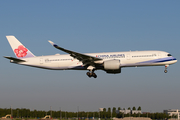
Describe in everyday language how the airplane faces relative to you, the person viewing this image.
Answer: facing to the right of the viewer
